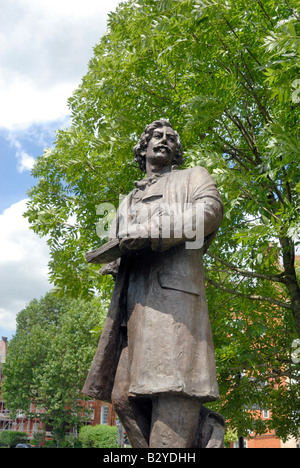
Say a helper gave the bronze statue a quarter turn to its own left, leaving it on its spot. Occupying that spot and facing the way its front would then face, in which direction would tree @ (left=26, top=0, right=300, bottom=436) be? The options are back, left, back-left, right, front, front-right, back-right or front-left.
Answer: back-left

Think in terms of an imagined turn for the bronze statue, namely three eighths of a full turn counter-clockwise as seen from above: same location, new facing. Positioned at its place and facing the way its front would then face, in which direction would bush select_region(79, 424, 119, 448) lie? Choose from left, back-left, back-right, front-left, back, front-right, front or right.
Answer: left

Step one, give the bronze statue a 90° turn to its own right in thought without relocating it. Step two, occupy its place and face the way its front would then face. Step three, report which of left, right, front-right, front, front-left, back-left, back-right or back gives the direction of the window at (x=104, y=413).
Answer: front-right

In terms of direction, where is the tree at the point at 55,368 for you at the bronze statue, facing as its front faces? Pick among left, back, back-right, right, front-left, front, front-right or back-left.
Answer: back-right

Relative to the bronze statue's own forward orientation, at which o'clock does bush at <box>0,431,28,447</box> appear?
The bush is roughly at 4 o'clock from the bronze statue.
